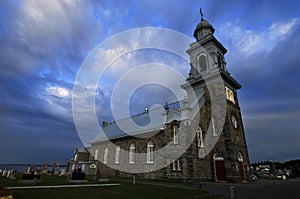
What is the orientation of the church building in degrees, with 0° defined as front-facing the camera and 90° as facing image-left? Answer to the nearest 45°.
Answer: approximately 315°
